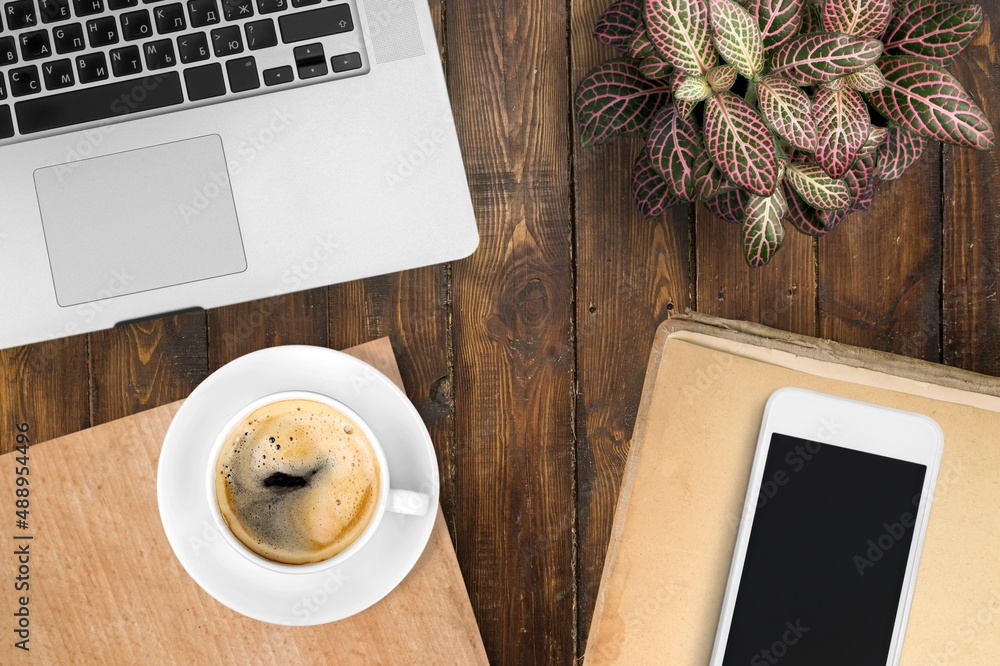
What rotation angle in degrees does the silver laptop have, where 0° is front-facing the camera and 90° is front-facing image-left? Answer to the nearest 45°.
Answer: approximately 0°
